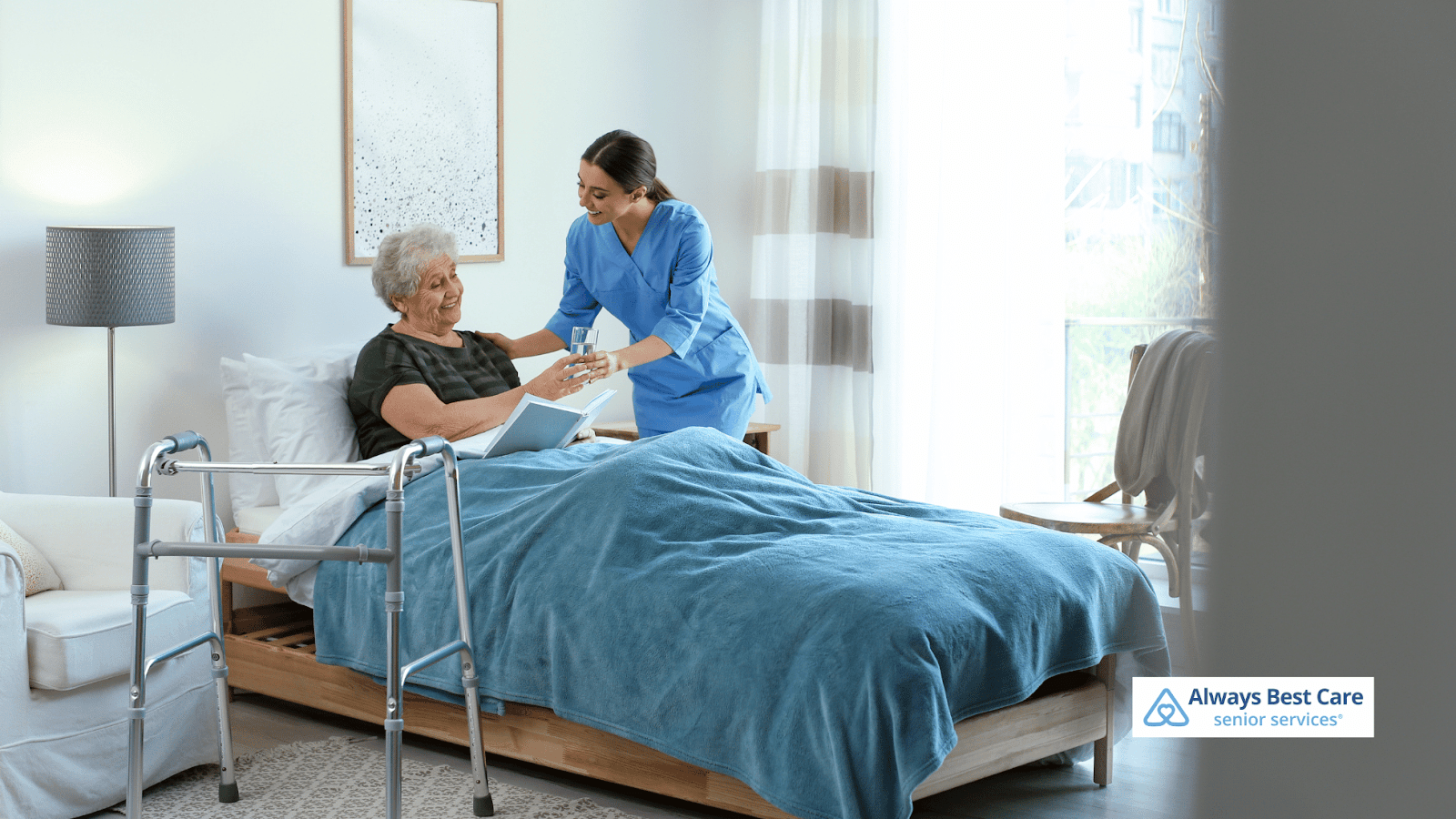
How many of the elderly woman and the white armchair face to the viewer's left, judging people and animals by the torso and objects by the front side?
0

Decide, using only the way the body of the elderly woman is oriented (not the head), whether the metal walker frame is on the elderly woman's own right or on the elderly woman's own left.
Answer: on the elderly woman's own right

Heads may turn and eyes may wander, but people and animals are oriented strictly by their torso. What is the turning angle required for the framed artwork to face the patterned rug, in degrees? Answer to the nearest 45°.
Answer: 0° — it already faces it

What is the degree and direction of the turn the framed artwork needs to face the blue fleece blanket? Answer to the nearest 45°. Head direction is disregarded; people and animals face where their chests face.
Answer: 0° — it already faces it

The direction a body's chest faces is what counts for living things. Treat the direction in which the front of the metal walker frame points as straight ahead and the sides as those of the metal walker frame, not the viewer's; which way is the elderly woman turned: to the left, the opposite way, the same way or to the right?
to the left

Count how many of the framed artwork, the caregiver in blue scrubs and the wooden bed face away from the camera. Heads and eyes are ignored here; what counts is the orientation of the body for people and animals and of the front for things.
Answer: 0

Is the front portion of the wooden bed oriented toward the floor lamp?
no

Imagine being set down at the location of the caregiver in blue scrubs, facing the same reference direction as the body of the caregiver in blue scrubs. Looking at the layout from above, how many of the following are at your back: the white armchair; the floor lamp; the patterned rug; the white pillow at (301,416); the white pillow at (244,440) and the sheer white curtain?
1

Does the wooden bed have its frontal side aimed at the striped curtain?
no

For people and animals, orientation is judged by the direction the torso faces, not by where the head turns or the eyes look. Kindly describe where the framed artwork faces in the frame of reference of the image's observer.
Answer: facing the viewer

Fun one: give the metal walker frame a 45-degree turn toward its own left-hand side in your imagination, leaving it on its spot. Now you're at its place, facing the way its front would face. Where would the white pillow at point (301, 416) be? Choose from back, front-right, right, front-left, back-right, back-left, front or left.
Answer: back

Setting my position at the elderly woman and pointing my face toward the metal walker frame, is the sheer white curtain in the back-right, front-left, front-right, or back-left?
back-left
